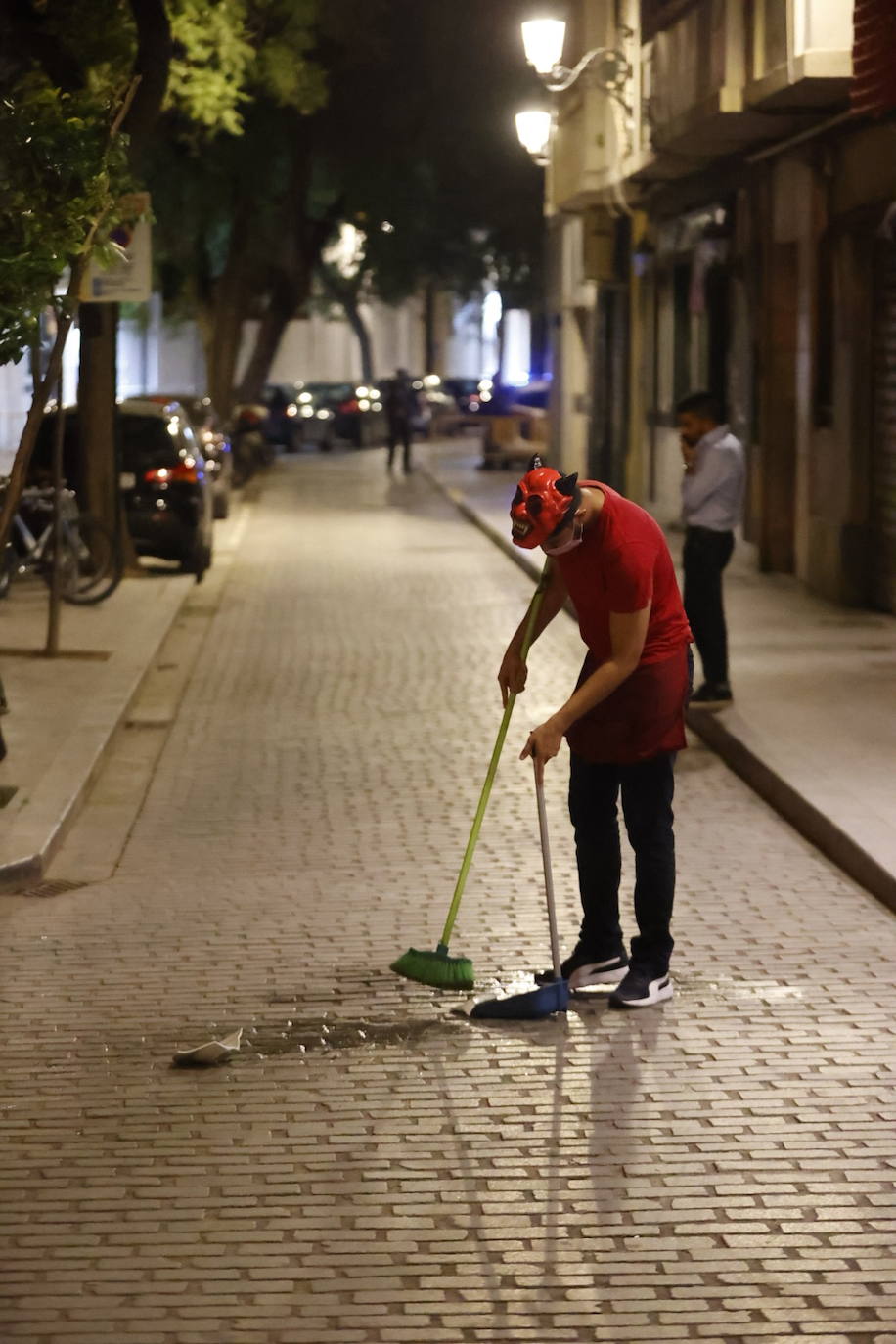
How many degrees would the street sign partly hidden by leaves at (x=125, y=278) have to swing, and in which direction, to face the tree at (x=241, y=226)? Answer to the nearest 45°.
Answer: approximately 180°

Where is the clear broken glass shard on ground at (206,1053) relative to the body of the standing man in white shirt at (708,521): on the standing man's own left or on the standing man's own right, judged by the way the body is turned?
on the standing man's own left

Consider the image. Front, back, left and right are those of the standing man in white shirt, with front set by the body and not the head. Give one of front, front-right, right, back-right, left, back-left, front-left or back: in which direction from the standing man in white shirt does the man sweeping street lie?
left

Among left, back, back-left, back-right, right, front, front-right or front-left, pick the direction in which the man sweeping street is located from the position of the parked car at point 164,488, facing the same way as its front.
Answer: back

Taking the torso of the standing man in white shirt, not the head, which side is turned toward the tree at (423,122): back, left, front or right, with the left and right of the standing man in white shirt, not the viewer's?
right

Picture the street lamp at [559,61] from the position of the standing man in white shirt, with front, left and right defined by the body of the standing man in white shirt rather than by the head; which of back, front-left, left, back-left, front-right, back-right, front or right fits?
right

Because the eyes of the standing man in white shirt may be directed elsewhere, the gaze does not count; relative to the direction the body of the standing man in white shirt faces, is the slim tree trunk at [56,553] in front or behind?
in front

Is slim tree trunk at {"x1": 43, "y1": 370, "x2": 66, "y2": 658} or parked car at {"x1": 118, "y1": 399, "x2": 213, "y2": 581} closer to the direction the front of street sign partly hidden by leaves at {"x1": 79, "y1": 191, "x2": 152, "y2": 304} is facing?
the slim tree trunk

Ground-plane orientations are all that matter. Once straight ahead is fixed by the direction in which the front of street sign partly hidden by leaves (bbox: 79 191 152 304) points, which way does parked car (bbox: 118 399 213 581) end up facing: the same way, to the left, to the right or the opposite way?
the opposite way

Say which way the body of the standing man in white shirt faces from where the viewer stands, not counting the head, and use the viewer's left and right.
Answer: facing to the left of the viewer

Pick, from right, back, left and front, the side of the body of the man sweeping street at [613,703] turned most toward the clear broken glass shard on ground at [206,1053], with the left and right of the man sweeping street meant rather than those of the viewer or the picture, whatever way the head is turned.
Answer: front

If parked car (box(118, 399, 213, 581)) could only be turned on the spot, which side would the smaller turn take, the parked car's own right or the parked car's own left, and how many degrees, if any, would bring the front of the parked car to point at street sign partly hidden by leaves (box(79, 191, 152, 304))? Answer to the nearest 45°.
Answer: approximately 180°

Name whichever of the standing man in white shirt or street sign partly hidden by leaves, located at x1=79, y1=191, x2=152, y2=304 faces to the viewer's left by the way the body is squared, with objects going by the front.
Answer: the standing man in white shirt

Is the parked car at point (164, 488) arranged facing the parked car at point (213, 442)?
yes

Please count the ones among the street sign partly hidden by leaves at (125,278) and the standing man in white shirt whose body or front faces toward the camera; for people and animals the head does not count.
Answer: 1

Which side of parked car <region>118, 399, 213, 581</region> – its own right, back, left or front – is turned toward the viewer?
back

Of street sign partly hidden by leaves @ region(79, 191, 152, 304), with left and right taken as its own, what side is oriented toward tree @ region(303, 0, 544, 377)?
back
